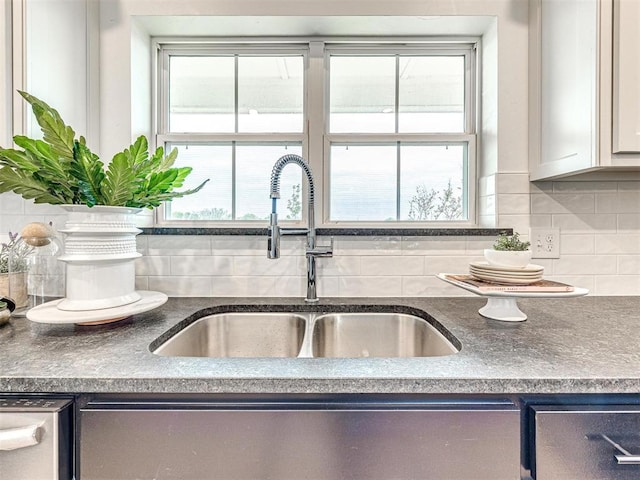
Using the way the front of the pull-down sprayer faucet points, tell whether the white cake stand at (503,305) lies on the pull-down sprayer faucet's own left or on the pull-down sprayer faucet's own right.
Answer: on the pull-down sprayer faucet's own left

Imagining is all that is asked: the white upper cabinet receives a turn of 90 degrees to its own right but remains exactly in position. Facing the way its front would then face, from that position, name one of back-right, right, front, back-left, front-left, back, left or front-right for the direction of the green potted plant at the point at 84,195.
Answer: front-left

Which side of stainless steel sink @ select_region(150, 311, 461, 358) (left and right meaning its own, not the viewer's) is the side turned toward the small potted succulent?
left

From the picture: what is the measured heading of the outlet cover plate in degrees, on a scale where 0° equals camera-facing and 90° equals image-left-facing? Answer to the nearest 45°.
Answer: approximately 0°

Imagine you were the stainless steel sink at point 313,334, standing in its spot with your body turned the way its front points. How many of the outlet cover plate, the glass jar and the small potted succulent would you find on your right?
1

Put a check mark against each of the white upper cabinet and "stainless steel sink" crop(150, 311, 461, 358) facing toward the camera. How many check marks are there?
2

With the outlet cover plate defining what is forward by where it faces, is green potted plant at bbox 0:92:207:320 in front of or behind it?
in front
